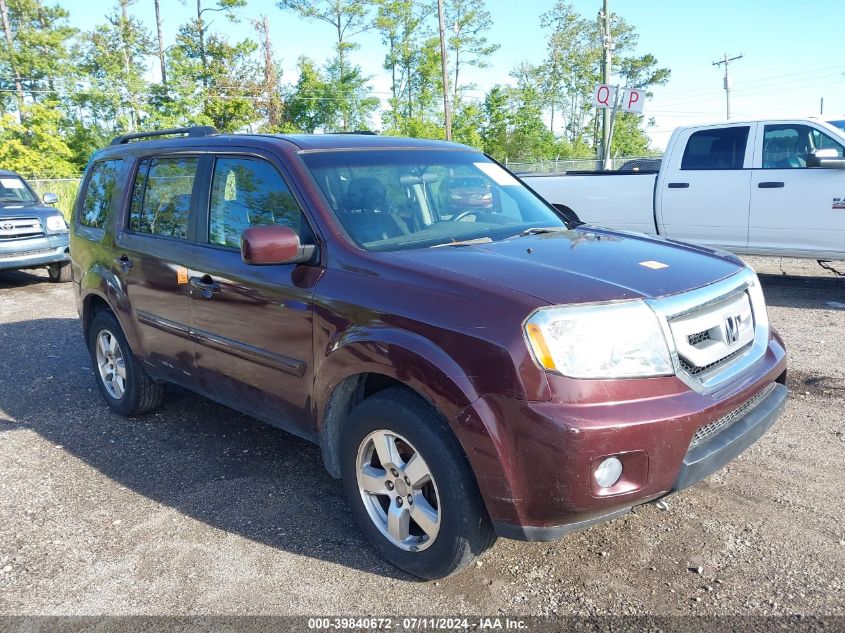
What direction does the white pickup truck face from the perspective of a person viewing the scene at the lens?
facing to the right of the viewer

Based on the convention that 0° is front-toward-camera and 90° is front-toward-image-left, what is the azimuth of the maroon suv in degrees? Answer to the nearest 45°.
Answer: approximately 315°

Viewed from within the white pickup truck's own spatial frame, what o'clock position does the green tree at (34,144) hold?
The green tree is roughly at 7 o'clock from the white pickup truck.

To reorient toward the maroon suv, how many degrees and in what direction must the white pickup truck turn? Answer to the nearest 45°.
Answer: approximately 90° to its right

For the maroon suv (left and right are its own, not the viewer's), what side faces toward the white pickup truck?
left

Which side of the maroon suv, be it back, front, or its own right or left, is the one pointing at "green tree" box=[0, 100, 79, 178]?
back
